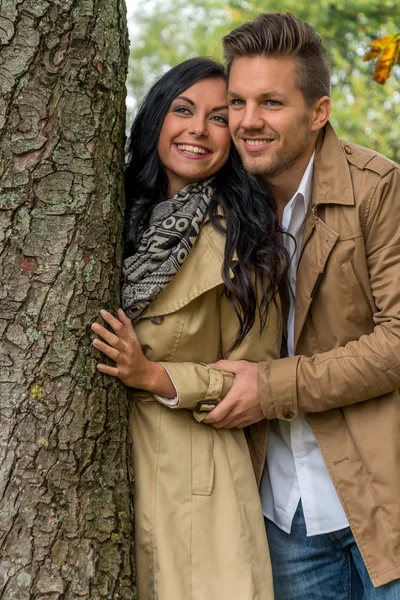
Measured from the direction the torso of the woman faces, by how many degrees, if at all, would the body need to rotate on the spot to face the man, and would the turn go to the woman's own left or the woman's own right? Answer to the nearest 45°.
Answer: approximately 135° to the woman's own left

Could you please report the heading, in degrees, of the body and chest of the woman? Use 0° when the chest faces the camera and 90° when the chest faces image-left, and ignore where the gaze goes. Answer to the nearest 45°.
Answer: approximately 45°

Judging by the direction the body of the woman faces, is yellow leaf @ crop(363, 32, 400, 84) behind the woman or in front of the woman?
behind

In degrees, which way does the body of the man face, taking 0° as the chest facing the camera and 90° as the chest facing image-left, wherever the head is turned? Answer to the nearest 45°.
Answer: approximately 45°

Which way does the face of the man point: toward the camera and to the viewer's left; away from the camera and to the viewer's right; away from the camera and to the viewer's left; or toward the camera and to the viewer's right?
toward the camera and to the viewer's left

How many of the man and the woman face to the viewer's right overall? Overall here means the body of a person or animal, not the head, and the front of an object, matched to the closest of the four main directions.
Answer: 0
